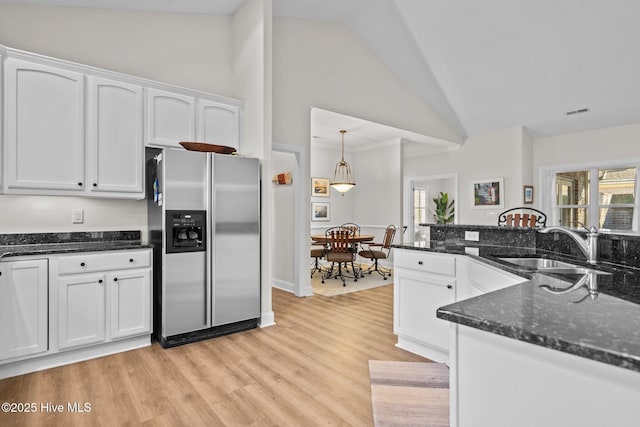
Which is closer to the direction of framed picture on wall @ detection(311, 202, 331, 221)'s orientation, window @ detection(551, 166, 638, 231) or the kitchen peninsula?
the kitchen peninsula

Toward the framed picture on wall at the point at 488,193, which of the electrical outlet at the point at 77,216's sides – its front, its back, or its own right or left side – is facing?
left

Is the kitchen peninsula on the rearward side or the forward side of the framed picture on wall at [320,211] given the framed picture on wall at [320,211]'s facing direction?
on the forward side

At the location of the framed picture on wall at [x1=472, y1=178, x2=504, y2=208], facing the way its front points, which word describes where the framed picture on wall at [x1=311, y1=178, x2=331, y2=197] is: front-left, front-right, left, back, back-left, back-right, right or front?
right

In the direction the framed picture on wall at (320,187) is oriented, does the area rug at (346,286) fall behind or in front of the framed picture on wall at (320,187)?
in front

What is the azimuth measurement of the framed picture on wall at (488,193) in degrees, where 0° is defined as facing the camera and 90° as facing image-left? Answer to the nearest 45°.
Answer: approximately 0°

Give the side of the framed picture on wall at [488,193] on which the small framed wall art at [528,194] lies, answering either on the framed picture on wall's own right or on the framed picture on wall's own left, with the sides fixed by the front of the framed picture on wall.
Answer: on the framed picture on wall's own left

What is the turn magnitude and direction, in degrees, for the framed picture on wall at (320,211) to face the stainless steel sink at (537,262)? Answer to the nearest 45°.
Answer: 0° — it already faces it

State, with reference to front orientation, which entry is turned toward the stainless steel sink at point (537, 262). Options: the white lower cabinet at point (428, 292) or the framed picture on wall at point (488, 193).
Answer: the framed picture on wall
